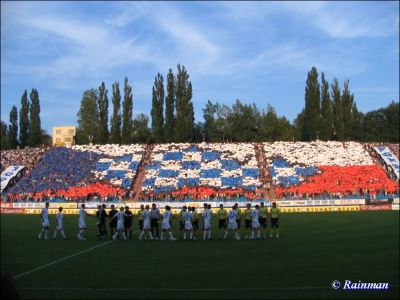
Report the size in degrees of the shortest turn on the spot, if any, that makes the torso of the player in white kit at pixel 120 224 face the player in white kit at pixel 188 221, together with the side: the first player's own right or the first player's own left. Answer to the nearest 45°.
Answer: approximately 45° to the first player's own right

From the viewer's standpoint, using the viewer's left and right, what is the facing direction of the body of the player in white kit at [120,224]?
facing away from the viewer and to the right of the viewer
